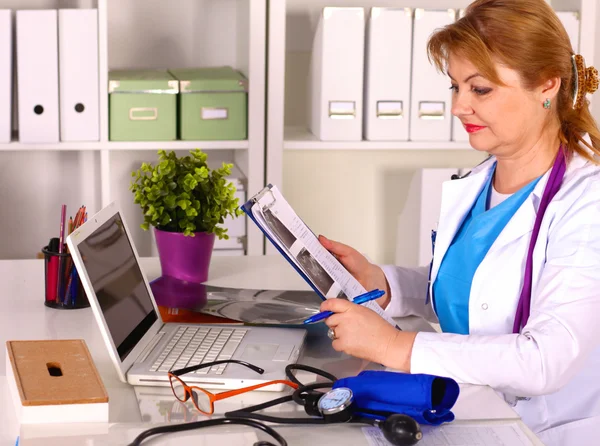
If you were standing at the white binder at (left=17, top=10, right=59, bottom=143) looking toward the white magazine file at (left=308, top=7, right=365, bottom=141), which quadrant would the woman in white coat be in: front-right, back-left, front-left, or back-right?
front-right

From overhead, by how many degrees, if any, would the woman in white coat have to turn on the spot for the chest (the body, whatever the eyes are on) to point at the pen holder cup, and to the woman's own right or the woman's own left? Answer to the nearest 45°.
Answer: approximately 45° to the woman's own right

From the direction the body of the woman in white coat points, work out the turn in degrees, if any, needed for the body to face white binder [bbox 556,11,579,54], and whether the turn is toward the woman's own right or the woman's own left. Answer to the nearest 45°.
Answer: approximately 135° to the woman's own right

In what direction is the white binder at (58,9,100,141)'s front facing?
toward the camera

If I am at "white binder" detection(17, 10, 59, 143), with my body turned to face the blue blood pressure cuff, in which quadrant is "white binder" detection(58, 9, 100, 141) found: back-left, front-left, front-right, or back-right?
front-left

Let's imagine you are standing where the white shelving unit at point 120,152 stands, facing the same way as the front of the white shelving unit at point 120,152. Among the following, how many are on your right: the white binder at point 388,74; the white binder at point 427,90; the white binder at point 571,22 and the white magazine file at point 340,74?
0

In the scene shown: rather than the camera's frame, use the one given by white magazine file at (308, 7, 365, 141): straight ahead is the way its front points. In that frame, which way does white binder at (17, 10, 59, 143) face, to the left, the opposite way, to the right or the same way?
the same way

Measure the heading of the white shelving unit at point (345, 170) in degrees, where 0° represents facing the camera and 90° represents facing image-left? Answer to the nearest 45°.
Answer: approximately 0°

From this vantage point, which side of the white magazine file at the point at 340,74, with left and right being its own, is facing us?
front

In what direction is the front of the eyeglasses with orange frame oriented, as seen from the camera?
facing the viewer and to the left of the viewer

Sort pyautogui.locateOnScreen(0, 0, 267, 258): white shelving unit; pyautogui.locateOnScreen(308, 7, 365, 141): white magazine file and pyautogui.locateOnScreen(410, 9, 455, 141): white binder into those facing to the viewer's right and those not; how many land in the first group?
0

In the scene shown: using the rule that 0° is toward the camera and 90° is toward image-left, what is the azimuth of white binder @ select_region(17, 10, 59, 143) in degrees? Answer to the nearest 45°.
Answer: approximately 0°

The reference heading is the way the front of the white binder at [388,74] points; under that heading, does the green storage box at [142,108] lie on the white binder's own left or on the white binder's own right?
on the white binder's own right

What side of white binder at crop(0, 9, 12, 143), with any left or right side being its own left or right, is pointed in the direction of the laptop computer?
front

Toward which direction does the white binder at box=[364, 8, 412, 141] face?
toward the camera

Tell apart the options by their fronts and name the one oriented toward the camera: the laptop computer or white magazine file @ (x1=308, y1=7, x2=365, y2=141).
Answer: the white magazine file
